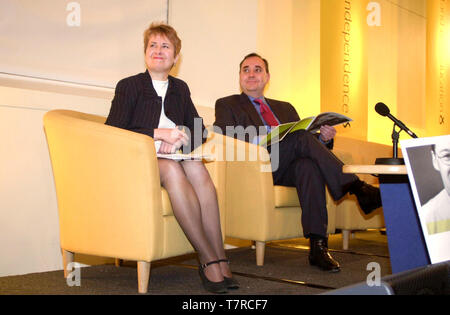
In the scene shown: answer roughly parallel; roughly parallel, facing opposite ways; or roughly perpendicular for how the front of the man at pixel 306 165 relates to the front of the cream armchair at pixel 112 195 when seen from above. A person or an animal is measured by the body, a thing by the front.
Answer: roughly parallel

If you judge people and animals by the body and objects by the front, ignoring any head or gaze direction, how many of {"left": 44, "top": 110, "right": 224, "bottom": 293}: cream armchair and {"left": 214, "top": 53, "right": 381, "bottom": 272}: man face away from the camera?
0

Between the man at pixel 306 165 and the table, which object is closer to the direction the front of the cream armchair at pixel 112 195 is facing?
the table

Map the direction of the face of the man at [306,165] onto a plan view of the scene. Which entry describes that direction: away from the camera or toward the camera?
toward the camera

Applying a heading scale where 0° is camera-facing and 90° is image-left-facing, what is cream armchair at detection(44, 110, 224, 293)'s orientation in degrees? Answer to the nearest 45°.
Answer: approximately 315°

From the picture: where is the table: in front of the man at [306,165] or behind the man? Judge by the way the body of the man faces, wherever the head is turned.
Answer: in front

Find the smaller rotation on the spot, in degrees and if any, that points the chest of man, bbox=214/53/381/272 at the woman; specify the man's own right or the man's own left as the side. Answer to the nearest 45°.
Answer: approximately 90° to the man's own right

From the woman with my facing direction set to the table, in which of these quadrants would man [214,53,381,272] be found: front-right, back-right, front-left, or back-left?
front-left

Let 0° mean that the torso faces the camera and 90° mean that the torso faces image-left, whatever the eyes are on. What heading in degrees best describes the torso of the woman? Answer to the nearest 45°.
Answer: approximately 315°

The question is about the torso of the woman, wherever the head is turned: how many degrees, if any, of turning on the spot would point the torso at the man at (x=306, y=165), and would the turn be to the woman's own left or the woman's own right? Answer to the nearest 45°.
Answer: approximately 90° to the woman's own left

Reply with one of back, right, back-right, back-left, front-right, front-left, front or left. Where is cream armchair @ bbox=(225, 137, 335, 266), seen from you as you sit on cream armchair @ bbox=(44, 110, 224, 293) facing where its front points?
left

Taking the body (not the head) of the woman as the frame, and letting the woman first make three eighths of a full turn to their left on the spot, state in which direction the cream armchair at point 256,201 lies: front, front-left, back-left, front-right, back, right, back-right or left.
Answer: front-right

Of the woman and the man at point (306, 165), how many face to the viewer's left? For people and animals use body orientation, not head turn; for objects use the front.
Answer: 0
